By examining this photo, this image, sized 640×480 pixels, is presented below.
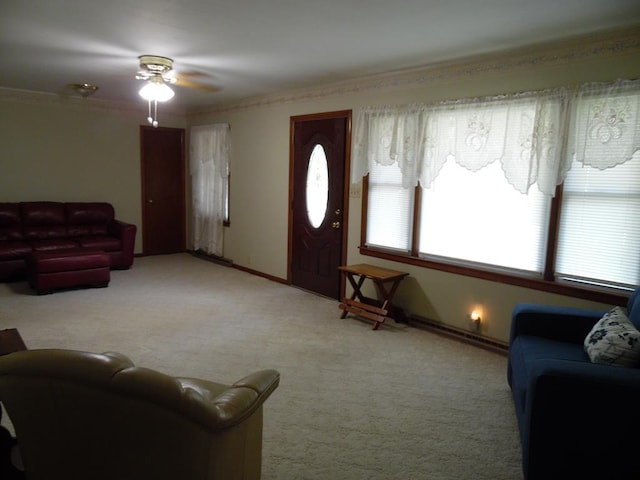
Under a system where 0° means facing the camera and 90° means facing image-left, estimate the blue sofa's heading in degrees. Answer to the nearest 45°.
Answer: approximately 90°

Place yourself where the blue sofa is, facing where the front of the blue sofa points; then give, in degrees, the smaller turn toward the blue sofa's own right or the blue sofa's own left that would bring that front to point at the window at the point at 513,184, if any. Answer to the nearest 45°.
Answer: approximately 90° to the blue sofa's own right

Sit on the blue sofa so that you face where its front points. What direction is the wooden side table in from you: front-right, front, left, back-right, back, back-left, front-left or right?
front-right

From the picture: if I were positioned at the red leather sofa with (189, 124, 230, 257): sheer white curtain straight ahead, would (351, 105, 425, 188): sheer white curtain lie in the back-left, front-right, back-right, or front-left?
front-right

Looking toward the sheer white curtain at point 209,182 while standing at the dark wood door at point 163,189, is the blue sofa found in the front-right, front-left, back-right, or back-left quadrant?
front-right

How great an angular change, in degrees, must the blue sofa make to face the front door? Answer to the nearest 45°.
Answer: approximately 45° to its right

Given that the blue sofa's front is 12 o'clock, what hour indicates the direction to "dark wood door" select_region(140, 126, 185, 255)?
The dark wood door is roughly at 1 o'clock from the blue sofa.

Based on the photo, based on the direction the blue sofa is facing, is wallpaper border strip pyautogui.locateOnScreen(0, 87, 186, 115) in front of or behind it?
in front

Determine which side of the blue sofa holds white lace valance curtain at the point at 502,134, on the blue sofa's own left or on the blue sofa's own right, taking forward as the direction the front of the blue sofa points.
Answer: on the blue sofa's own right

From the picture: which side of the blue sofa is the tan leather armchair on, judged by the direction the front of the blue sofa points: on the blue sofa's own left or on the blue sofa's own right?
on the blue sofa's own left

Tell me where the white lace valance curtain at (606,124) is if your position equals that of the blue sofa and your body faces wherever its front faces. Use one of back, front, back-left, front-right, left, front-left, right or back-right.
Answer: right

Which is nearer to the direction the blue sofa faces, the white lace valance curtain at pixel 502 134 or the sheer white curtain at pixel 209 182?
the sheer white curtain

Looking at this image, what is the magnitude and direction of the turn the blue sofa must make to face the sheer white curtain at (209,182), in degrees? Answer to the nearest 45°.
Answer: approximately 45° to its right

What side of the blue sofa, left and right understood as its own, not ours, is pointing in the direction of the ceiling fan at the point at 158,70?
front
